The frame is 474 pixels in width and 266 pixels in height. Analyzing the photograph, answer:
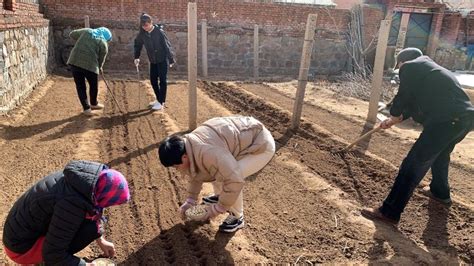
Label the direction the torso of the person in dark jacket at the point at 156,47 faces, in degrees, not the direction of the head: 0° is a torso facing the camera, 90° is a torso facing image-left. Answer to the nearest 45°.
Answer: approximately 45°

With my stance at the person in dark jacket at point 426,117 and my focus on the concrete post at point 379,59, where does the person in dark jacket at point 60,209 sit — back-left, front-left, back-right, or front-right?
back-left

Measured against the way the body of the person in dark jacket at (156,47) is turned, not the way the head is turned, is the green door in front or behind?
behind

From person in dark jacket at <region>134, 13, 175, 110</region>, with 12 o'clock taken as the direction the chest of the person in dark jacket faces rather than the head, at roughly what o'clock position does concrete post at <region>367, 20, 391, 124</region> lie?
The concrete post is roughly at 8 o'clock from the person in dark jacket.

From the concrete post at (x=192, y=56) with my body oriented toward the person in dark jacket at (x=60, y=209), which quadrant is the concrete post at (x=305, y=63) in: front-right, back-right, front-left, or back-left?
back-left

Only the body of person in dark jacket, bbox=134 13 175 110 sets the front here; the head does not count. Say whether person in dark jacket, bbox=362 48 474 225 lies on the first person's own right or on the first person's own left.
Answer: on the first person's own left

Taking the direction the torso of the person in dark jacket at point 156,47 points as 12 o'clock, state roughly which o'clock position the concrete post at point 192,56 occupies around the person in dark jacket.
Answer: The concrete post is roughly at 10 o'clock from the person in dark jacket.

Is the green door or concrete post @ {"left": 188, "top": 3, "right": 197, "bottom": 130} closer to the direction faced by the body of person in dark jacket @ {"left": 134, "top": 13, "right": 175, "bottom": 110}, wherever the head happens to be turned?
the concrete post

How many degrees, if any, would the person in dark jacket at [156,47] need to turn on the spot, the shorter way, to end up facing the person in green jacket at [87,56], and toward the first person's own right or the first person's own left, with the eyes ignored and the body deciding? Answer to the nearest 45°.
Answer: approximately 45° to the first person's own right

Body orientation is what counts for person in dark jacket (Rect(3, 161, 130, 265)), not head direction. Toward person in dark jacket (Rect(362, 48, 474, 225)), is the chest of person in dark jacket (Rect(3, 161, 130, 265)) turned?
yes

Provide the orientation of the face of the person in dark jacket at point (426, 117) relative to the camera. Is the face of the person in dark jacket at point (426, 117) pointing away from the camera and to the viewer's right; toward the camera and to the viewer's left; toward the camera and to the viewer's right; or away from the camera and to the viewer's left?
away from the camera and to the viewer's left

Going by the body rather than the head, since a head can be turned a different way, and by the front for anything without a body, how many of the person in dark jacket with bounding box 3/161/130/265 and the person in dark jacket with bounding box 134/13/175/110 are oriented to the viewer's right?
1

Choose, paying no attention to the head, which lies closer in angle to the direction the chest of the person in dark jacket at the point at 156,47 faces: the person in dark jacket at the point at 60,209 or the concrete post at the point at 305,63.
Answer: the person in dark jacket

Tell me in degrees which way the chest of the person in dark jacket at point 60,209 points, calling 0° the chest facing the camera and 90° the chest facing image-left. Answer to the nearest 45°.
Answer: approximately 270°
